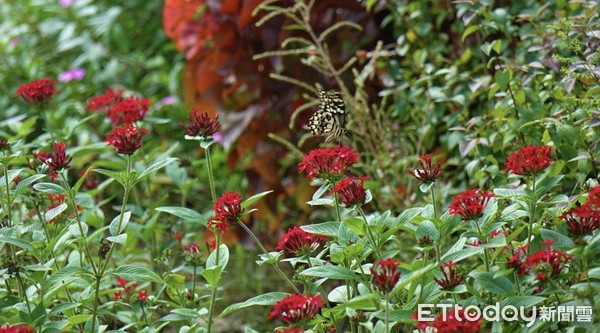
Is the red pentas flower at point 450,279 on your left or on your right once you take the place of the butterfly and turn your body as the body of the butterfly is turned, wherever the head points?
on your right

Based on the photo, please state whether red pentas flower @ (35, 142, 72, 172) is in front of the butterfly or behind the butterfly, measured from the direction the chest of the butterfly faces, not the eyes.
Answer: behind
